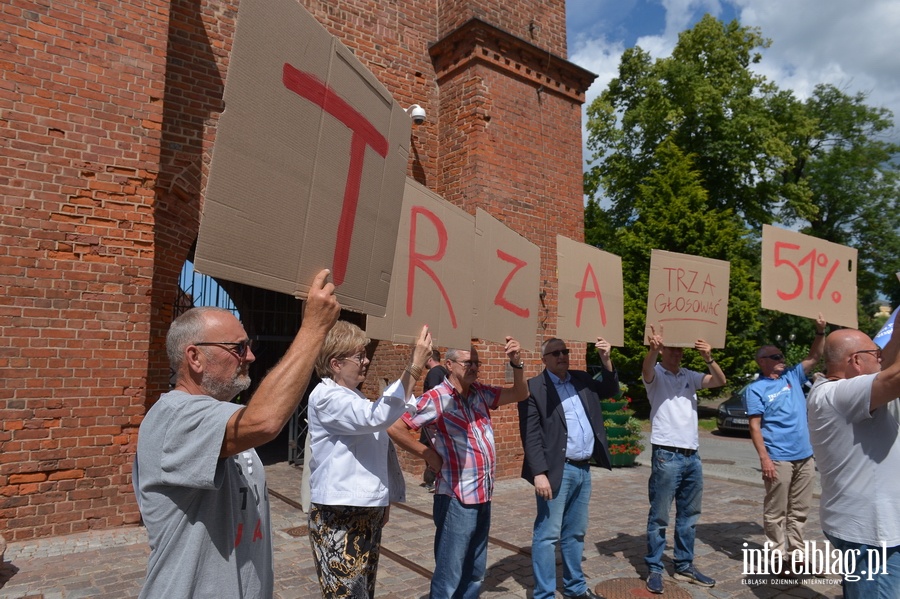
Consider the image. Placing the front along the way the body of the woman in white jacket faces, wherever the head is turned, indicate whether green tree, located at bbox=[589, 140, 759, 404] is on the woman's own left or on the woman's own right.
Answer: on the woman's own left

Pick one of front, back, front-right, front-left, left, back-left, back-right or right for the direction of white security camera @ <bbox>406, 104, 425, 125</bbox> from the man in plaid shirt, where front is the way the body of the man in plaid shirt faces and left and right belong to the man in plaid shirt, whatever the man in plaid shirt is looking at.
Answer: back-left

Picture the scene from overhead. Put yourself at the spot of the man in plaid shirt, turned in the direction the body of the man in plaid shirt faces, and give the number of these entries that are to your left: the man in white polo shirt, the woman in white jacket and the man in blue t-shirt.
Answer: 2

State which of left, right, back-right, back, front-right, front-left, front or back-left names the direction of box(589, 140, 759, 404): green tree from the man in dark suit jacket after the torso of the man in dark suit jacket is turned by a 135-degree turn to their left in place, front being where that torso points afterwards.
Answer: front

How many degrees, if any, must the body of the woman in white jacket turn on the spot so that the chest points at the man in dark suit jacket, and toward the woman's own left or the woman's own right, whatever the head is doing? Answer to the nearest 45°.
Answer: approximately 45° to the woman's own left

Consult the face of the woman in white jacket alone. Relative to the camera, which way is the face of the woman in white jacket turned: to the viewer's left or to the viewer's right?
to the viewer's right

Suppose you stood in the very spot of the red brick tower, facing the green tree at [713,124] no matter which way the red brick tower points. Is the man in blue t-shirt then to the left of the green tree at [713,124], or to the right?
right

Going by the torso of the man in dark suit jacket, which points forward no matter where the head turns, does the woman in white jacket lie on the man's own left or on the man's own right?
on the man's own right

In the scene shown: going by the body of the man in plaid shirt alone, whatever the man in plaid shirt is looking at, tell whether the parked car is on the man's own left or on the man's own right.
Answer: on the man's own left

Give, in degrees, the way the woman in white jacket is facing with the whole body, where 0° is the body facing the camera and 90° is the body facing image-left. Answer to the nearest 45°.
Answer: approximately 270°

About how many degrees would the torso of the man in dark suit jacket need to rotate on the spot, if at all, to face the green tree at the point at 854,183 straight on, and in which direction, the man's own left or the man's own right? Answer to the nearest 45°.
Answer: approximately 90° to the man's own left

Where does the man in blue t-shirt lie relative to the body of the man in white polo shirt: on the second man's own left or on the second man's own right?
on the second man's own left

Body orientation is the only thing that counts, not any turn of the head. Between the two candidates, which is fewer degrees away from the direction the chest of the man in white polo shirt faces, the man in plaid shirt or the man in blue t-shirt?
the man in plaid shirt
